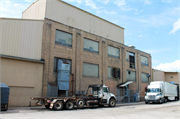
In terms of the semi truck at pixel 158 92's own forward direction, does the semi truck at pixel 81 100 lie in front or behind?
in front

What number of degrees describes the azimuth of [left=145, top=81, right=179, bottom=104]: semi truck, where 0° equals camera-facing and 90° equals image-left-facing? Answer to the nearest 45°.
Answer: approximately 45°
